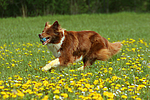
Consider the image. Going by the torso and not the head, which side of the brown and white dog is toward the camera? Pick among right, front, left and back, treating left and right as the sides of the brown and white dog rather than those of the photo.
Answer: left
